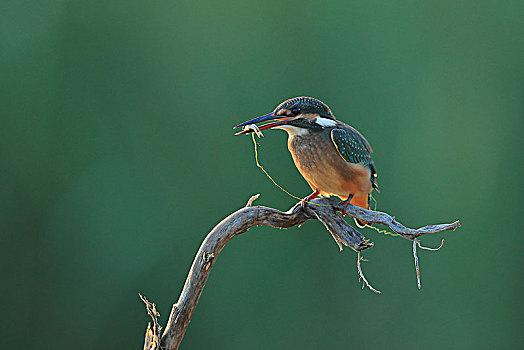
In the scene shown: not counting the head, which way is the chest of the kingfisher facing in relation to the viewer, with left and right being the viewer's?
facing the viewer and to the left of the viewer
